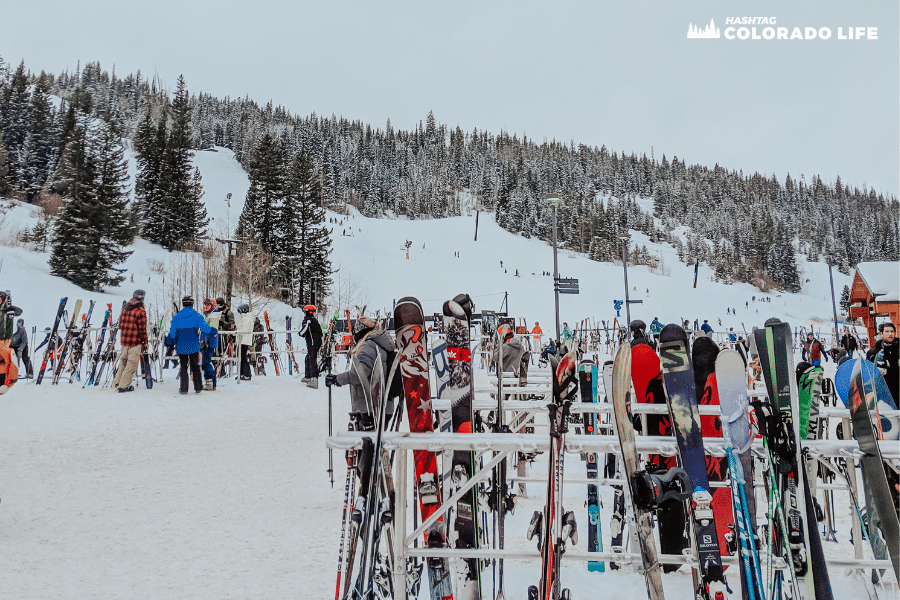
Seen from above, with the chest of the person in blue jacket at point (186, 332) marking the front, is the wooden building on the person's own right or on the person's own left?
on the person's own right

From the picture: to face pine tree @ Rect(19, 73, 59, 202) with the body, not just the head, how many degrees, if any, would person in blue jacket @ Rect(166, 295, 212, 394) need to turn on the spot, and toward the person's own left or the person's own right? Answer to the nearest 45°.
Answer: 0° — they already face it

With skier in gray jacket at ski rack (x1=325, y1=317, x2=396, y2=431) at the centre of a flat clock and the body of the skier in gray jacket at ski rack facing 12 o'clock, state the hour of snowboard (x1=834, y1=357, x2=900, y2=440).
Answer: The snowboard is roughly at 7 o'clock from the skier in gray jacket at ski rack.

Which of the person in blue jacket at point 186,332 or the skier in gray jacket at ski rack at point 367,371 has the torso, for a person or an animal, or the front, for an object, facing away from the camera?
the person in blue jacket

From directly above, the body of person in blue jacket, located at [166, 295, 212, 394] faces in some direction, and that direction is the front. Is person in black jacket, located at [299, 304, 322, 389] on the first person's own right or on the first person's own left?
on the first person's own right

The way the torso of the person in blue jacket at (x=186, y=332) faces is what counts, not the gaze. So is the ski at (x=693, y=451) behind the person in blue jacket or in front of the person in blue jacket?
behind

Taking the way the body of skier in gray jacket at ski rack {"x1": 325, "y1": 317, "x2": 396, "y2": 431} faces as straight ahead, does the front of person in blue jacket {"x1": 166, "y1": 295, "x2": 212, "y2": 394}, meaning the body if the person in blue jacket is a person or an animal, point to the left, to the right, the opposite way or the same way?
to the right

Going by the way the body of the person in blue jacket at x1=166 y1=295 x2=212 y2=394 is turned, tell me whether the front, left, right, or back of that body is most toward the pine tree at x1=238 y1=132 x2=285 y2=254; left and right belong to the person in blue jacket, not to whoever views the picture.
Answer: front

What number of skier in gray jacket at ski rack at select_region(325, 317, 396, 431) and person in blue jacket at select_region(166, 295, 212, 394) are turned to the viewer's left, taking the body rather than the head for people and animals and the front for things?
1

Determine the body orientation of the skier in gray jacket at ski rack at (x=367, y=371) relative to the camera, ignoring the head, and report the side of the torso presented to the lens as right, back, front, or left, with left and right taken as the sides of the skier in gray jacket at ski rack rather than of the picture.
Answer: left

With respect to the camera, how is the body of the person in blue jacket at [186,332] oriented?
away from the camera
